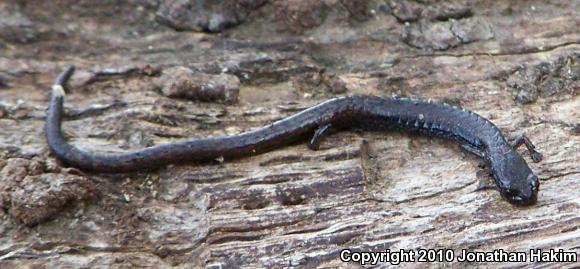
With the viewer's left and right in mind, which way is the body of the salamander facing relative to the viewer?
facing the viewer and to the right of the viewer
